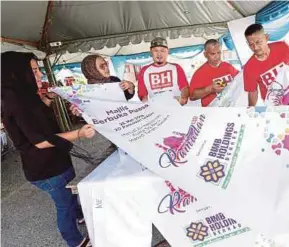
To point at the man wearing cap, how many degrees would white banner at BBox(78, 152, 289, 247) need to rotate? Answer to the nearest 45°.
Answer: approximately 180°

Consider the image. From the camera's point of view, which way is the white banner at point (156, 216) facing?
toward the camera

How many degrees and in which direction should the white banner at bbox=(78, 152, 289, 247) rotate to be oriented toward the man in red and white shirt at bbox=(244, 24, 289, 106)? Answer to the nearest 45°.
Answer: approximately 135° to its left

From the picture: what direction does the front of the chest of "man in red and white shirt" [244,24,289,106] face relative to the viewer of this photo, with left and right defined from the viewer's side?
facing the viewer

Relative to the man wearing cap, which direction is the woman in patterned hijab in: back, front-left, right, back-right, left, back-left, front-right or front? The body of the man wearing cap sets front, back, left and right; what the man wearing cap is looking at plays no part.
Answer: front-right

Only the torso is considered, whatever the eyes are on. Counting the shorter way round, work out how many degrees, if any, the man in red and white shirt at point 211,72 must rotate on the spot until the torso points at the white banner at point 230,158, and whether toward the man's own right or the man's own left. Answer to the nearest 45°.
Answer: approximately 45° to the man's own right

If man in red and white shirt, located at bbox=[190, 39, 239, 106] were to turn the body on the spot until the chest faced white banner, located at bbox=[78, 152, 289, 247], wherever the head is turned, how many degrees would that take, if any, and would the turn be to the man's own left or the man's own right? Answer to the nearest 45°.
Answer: approximately 45° to the man's own right

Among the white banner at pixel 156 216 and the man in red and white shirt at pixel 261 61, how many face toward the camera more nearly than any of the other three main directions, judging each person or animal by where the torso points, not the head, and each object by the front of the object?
2

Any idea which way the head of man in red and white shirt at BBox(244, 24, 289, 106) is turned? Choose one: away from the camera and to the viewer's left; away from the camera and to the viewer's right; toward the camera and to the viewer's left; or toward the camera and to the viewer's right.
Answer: toward the camera and to the viewer's left

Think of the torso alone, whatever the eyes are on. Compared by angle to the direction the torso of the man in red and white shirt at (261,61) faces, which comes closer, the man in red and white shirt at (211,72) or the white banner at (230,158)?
the white banner

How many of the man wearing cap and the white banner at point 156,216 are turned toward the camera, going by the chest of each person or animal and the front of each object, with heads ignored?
2

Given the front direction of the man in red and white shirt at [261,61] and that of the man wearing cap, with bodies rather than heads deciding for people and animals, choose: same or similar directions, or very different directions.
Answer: same or similar directions

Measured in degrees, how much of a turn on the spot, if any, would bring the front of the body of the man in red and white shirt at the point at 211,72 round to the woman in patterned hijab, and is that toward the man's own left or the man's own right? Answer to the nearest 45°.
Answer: approximately 90° to the man's own right

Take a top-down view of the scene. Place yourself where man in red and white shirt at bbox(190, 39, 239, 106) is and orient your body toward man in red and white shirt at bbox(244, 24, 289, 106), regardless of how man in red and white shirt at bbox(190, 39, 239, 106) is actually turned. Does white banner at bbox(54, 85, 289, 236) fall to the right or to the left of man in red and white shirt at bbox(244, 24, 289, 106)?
right
